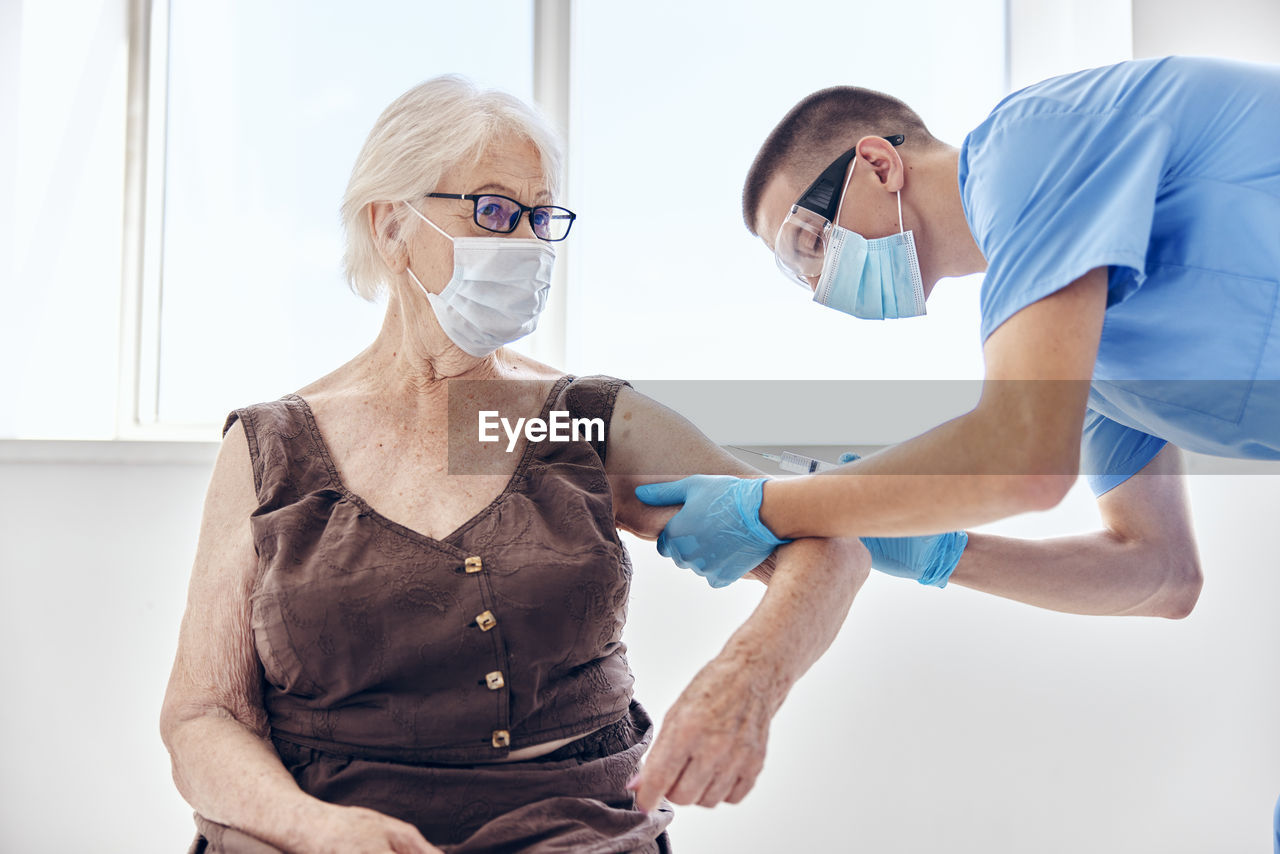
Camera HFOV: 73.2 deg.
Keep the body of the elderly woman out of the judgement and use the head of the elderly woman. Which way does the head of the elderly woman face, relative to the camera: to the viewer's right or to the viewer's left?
to the viewer's right

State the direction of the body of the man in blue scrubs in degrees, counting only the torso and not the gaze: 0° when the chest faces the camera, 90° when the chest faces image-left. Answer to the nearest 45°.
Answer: approximately 90°

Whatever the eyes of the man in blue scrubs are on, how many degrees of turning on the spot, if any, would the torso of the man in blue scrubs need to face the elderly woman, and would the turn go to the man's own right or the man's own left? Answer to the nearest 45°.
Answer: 0° — they already face them

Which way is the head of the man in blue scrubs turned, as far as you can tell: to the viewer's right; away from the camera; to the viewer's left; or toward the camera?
to the viewer's left
